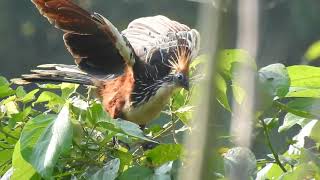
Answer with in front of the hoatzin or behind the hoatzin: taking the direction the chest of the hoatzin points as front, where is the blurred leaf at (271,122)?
in front

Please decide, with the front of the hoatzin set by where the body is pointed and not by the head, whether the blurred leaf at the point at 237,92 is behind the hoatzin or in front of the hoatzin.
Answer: in front

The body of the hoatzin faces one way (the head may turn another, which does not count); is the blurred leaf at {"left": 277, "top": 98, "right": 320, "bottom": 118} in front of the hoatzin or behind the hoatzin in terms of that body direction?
in front

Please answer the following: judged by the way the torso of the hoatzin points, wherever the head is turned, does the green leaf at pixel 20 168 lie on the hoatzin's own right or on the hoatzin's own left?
on the hoatzin's own right

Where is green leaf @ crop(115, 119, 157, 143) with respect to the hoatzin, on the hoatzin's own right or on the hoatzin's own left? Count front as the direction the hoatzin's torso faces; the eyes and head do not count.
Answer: on the hoatzin's own right

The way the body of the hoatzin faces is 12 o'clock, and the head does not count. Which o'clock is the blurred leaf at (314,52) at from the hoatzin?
The blurred leaf is roughly at 11 o'clock from the hoatzin.

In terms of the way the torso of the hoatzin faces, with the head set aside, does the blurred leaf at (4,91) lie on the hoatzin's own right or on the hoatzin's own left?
on the hoatzin's own right
